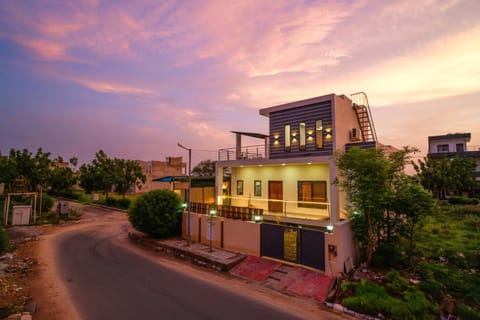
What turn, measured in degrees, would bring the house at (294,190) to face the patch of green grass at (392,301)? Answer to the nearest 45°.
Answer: approximately 45° to its left

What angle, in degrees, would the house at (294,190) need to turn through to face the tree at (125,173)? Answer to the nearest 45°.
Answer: approximately 90° to its right

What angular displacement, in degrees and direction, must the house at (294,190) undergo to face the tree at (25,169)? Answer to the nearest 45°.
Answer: approximately 45° to its right

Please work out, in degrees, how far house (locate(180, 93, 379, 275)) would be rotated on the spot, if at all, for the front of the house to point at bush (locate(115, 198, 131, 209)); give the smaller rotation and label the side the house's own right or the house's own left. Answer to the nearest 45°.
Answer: approximately 90° to the house's own right

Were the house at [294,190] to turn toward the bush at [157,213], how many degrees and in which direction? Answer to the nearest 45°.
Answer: approximately 45° to its right

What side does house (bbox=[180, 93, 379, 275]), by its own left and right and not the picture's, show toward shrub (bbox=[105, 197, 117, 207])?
right

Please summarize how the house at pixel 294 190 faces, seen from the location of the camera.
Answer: facing the viewer and to the left of the viewer
